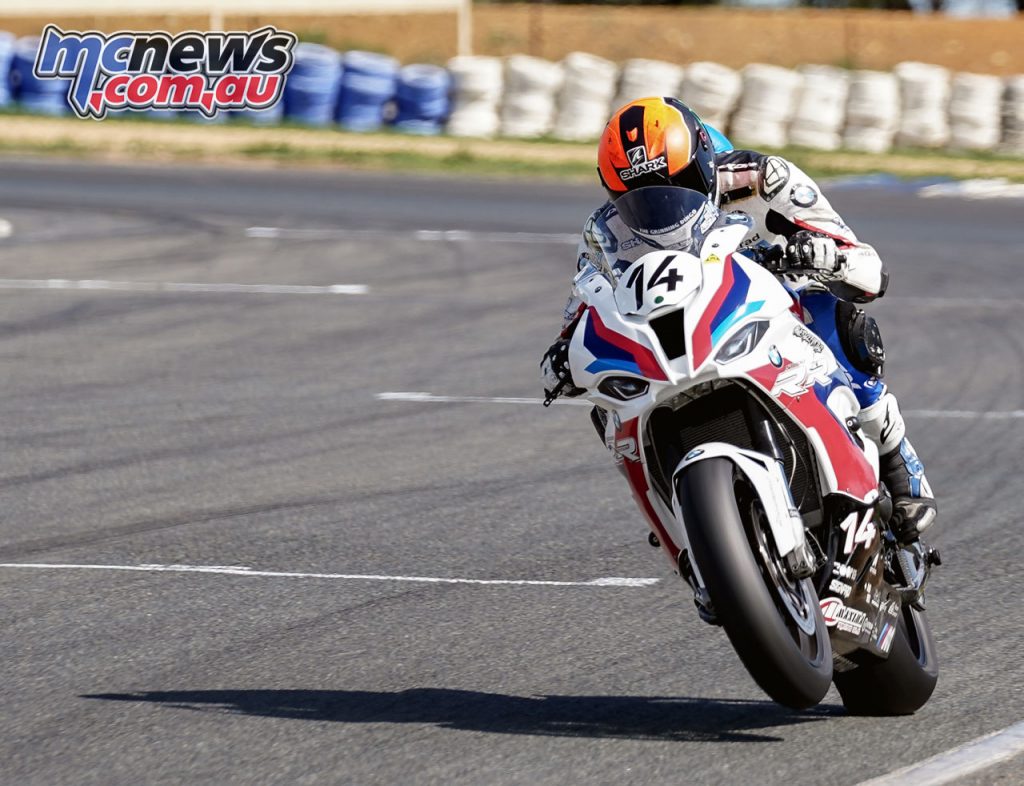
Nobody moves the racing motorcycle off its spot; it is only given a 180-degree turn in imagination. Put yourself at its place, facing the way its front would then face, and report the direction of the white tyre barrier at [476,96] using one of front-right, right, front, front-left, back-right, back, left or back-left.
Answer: front

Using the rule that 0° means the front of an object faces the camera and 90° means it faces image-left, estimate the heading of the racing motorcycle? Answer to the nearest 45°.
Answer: approximately 0°

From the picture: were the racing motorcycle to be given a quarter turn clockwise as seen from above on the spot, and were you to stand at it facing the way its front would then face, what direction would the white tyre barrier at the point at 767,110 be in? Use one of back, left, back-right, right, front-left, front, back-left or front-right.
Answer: right

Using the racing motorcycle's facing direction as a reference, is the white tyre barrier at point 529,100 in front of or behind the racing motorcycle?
behind

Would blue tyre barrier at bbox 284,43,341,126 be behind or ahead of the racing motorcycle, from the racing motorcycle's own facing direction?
behind

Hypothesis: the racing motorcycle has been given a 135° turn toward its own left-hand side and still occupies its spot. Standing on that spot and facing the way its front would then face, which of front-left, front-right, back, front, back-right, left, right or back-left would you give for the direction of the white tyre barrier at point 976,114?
front-left

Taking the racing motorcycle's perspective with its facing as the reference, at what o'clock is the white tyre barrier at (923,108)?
The white tyre barrier is roughly at 6 o'clock from the racing motorcycle.

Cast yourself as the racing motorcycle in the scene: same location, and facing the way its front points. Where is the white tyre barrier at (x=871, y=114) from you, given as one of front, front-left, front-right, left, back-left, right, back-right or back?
back

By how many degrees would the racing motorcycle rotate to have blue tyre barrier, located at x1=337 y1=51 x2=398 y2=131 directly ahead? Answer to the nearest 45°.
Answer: approximately 180°

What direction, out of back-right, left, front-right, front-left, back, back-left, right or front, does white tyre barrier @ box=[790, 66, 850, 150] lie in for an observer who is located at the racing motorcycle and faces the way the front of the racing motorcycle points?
back

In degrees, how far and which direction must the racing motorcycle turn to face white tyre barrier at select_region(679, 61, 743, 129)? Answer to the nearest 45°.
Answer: approximately 180°

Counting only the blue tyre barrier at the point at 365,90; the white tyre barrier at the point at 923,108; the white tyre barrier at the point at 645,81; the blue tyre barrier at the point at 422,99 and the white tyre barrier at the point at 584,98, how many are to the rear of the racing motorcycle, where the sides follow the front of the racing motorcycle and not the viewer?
5
